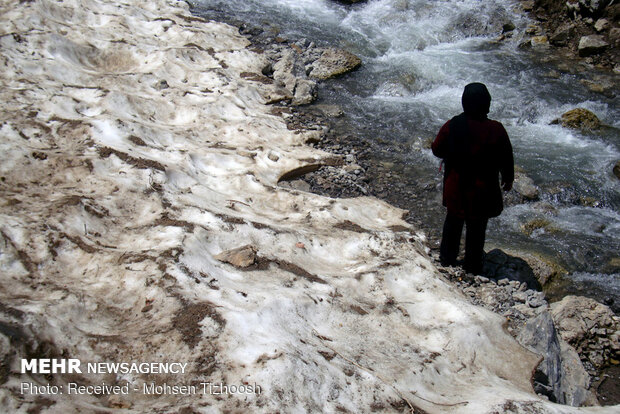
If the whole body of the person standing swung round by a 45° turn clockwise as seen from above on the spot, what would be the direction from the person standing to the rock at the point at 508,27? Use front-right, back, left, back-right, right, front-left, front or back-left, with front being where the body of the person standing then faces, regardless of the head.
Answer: front-left

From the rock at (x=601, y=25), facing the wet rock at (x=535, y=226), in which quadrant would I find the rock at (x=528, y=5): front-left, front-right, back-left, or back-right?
back-right

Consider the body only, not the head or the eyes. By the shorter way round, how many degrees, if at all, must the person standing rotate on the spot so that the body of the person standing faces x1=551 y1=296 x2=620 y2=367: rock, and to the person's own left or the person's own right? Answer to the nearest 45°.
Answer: approximately 90° to the person's own right

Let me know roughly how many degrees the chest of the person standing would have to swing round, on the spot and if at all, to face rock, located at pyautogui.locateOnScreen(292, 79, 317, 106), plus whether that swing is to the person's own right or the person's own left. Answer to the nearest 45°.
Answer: approximately 45° to the person's own left

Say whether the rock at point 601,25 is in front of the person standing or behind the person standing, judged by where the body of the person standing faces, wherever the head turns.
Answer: in front

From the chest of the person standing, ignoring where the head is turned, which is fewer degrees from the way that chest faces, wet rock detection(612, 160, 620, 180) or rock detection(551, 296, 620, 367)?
the wet rock

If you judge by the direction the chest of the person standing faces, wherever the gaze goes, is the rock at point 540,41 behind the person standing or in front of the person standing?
in front

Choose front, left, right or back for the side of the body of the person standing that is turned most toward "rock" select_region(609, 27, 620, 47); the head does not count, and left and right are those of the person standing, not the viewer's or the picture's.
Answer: front

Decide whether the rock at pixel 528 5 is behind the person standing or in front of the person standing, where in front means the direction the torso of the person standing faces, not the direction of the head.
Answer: in front

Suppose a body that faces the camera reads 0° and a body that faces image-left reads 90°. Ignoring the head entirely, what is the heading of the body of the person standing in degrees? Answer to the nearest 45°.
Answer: approximately 180°
